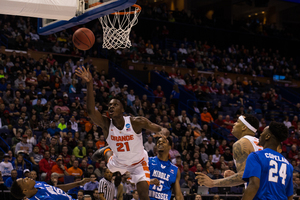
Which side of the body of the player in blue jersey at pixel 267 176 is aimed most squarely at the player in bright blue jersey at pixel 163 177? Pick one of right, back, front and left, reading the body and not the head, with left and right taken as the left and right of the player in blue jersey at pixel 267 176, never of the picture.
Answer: front

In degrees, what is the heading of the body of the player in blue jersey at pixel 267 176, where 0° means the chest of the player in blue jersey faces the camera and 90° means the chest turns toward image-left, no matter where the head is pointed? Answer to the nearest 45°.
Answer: approximately 135°

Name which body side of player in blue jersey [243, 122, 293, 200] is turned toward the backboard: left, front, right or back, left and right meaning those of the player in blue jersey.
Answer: front

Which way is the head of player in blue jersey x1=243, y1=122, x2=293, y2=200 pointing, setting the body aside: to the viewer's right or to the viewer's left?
to the viewer's left
